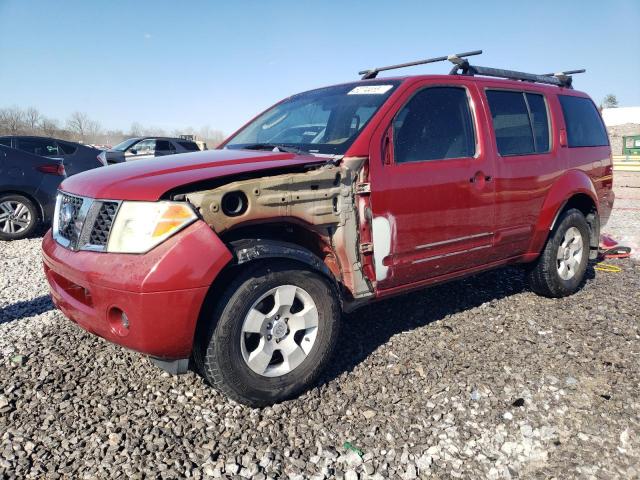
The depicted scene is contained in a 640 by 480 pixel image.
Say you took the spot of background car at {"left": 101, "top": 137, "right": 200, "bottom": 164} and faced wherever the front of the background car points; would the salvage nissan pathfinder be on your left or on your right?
on your left

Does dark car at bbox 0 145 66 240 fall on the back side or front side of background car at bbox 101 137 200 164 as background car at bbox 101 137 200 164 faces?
on the front side

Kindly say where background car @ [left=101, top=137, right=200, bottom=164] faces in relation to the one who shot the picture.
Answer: facing the viewer and to the left of the viewer

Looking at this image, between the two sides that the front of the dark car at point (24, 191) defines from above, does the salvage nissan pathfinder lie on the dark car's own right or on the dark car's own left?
on the dark car's own left

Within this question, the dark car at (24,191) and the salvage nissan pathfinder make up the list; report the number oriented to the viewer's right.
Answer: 0

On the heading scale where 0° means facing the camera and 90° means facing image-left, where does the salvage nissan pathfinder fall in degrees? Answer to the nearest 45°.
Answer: approximately 45°

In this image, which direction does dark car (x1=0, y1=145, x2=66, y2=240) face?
to the viewer's left

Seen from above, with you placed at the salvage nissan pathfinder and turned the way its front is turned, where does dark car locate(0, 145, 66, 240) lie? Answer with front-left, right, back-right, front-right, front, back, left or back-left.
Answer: right

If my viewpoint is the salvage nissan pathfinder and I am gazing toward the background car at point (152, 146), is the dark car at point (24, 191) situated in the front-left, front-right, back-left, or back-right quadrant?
front-left

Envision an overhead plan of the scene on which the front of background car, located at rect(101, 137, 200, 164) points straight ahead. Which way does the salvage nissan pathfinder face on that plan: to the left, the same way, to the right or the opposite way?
the same way

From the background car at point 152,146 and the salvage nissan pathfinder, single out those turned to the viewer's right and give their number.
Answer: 0

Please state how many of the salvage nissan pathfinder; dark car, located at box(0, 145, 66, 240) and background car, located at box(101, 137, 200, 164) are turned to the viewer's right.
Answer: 0
